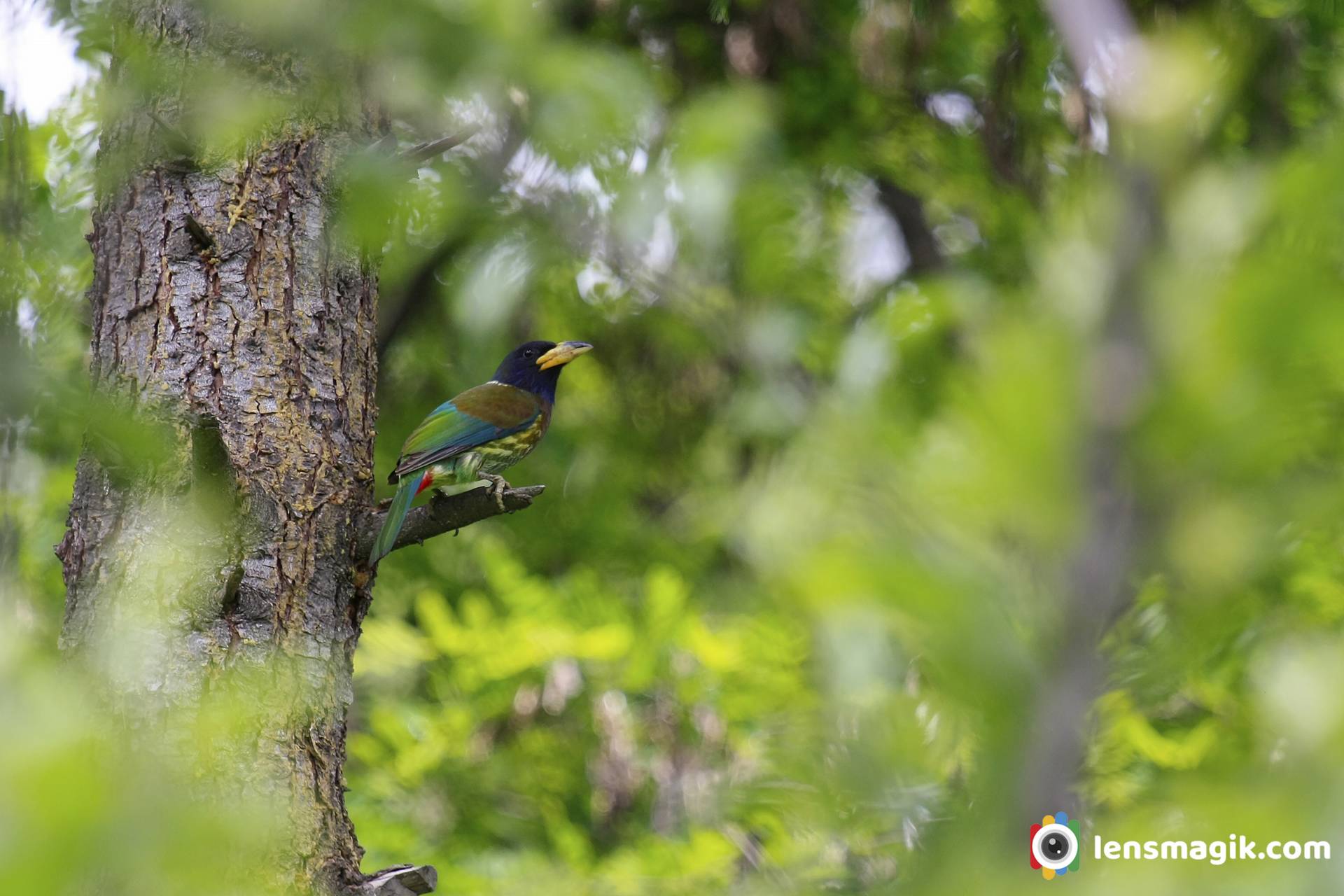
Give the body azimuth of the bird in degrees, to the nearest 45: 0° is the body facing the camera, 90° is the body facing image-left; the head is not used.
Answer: approximately 270°
